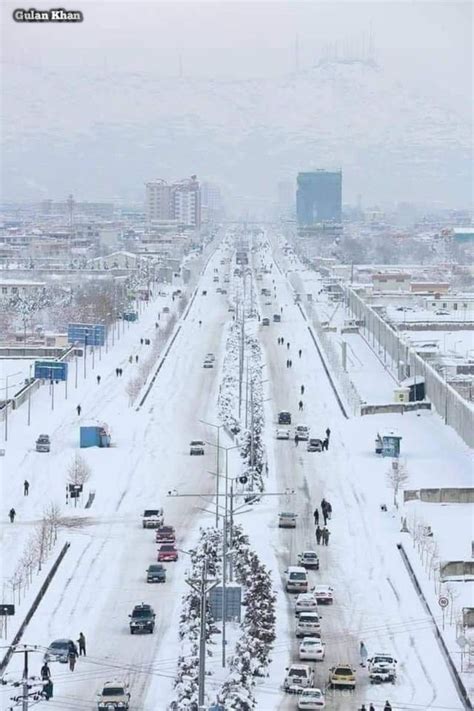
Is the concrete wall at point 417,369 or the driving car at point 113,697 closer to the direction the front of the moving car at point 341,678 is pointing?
the concrete wall

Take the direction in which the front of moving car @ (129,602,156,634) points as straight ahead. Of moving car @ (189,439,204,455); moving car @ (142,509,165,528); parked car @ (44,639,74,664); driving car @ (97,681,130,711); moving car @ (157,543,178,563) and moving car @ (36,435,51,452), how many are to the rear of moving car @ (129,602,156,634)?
4

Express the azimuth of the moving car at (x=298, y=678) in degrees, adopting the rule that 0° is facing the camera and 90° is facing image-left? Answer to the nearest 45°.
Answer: approximately 180°

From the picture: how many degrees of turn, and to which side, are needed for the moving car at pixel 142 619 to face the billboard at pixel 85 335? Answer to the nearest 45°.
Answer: approximately 180°

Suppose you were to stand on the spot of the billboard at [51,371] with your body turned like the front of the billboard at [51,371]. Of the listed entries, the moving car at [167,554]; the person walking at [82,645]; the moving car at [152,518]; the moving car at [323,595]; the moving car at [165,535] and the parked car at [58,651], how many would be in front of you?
6

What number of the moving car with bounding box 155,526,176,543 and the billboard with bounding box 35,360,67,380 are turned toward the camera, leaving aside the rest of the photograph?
2

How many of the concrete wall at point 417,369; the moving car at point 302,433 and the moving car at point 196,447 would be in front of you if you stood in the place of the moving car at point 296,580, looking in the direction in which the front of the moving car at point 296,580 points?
3

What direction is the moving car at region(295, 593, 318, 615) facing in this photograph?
away from the camera

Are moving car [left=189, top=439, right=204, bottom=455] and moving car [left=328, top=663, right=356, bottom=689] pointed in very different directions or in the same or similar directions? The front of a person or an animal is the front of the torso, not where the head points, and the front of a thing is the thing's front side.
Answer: very different directions

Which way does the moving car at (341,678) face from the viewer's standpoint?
away from the camera
